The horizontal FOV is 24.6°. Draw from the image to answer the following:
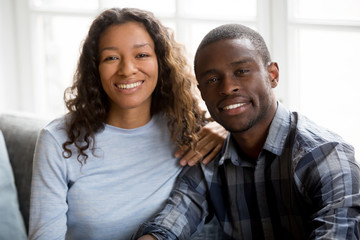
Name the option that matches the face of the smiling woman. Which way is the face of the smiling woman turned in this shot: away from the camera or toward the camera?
toward the camera

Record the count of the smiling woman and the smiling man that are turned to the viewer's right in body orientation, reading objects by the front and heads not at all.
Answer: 0

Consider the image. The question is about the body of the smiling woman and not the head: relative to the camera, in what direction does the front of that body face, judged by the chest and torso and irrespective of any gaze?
toward the camera

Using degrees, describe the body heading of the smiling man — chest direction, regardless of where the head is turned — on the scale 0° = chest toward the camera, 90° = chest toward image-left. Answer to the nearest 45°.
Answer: approximately 45°
